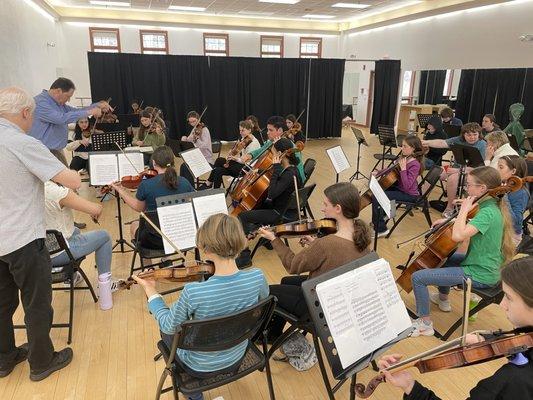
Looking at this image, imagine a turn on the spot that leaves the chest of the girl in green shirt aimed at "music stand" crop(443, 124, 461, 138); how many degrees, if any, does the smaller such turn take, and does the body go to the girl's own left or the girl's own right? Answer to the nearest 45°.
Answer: approximately 90° to the girl's own right

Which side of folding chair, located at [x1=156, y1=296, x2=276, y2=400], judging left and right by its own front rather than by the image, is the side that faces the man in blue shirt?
front

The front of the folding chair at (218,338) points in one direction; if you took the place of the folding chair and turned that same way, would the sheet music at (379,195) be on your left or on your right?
on your right

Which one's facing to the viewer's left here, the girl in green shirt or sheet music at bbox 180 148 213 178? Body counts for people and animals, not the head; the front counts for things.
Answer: the girl in green shirt

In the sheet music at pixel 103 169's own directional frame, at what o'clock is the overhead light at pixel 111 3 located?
The overhead light is roughly at 6 o'clock from the sheet music.

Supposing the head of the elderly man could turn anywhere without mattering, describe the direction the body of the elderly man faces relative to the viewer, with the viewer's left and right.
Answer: facing away from the viewer and to the right of the viewer

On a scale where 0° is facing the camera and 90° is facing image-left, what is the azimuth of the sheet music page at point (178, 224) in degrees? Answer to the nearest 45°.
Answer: approximately 0°

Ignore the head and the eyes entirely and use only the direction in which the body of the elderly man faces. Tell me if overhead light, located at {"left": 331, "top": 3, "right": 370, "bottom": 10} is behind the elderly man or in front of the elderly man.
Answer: in front

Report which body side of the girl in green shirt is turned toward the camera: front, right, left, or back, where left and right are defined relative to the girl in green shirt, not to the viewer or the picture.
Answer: left

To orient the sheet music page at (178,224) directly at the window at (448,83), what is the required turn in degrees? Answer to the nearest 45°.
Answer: approximately 135° to its left

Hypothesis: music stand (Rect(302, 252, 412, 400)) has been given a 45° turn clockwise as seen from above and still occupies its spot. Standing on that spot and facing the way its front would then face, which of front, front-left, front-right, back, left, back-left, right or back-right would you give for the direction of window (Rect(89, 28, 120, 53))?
back-right

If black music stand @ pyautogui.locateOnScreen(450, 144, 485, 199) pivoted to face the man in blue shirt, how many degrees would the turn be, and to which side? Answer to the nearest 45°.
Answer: approximately 180°

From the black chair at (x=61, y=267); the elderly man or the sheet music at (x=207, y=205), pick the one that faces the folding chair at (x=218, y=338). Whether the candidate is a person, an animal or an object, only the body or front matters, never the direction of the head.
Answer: the sheet music

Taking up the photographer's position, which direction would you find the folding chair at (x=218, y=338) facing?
facing away from the viewer and to the left of the viewer

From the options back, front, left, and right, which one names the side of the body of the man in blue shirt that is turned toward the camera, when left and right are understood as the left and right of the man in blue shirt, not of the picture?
right

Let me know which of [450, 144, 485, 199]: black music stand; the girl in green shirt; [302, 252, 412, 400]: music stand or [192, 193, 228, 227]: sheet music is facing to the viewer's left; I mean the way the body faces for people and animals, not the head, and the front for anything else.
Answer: the girl in green shirt
